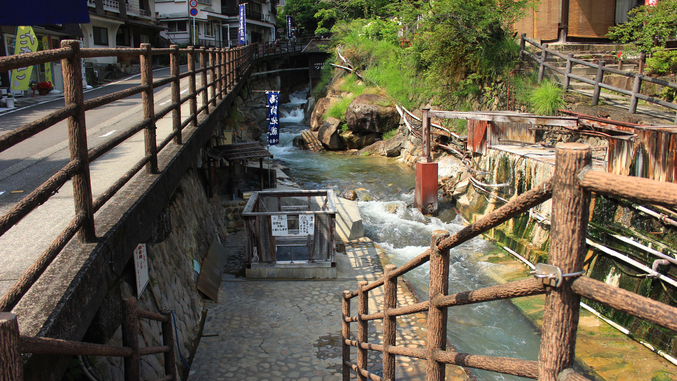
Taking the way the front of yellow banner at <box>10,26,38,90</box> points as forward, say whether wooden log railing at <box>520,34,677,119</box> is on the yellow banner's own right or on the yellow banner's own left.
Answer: on the yellow banner's own left

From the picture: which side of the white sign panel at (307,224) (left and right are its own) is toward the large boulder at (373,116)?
back

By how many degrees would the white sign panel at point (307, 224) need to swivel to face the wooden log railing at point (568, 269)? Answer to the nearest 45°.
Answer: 0° — it already faces it

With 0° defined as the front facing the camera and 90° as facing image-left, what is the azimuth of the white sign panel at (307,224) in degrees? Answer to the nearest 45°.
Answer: approximately 0°

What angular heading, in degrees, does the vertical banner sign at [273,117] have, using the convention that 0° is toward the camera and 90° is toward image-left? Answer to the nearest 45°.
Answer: approximately 0°

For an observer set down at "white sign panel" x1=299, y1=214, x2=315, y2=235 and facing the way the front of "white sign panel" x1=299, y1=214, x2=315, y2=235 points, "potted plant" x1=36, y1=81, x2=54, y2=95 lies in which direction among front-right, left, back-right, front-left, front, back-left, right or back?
back-right

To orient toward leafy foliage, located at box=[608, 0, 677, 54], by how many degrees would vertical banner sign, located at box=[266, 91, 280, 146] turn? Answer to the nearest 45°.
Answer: approximately 45° to its left

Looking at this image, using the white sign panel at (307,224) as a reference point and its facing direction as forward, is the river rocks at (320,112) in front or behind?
behind
